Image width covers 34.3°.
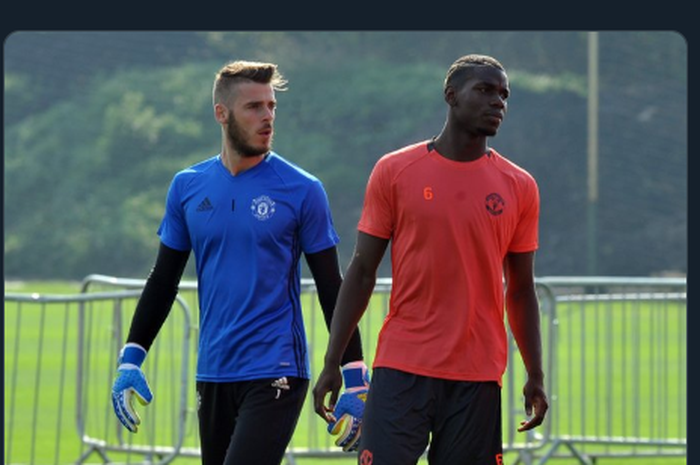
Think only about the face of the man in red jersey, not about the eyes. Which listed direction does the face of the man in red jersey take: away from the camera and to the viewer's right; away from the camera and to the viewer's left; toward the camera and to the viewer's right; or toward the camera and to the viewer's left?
toward the camera and to the viewer's right

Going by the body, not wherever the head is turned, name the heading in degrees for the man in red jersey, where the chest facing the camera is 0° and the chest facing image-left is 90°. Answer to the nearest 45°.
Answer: approximately 0°

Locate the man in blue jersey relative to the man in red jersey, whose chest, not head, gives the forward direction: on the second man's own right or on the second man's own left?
on the second man's own right

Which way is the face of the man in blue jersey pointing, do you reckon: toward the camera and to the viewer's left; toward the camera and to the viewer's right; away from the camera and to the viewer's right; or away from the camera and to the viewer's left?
toward the camera and to the viewer's right
